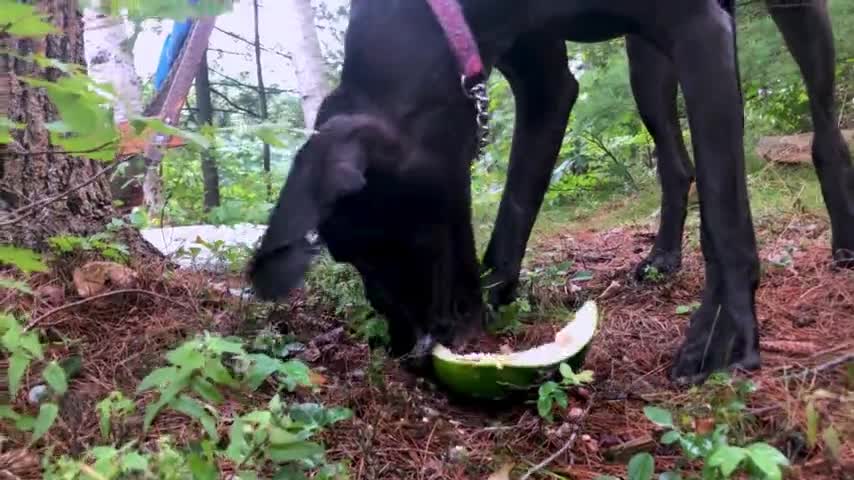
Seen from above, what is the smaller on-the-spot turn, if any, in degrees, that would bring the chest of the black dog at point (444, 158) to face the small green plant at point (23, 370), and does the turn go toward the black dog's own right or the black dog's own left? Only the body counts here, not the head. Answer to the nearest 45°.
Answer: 0° — it already faces it

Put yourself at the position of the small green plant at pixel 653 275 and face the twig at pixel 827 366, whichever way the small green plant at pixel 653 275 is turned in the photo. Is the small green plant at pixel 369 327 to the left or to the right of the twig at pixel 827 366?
right

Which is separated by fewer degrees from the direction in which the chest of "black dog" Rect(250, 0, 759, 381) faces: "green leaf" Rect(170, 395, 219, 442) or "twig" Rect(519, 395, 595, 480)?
the green leaf

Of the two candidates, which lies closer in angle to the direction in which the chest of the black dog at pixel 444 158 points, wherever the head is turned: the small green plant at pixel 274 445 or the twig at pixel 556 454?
the small green plant

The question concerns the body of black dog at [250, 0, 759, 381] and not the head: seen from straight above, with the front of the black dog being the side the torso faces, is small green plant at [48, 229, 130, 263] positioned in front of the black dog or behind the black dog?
in front

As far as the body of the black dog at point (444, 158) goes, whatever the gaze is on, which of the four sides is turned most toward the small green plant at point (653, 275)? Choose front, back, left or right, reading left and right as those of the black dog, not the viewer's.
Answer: back

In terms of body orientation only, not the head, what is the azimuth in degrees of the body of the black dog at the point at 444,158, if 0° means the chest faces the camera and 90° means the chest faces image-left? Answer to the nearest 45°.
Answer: approximately 45°

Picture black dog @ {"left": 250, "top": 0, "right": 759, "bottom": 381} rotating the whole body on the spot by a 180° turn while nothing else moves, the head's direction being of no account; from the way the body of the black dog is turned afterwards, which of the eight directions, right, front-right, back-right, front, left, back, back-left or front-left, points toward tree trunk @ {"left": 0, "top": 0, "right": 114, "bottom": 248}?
back-left

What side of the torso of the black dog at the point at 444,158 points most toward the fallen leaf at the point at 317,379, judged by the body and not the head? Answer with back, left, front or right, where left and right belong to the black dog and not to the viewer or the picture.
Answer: front

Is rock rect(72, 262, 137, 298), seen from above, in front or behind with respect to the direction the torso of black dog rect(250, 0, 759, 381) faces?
in front

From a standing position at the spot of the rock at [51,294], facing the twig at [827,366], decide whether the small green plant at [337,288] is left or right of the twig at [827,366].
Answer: left

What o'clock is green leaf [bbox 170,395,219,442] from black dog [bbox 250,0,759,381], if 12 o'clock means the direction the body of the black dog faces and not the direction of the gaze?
The green leaf is roughly at 11 o'clock from the black dog.
